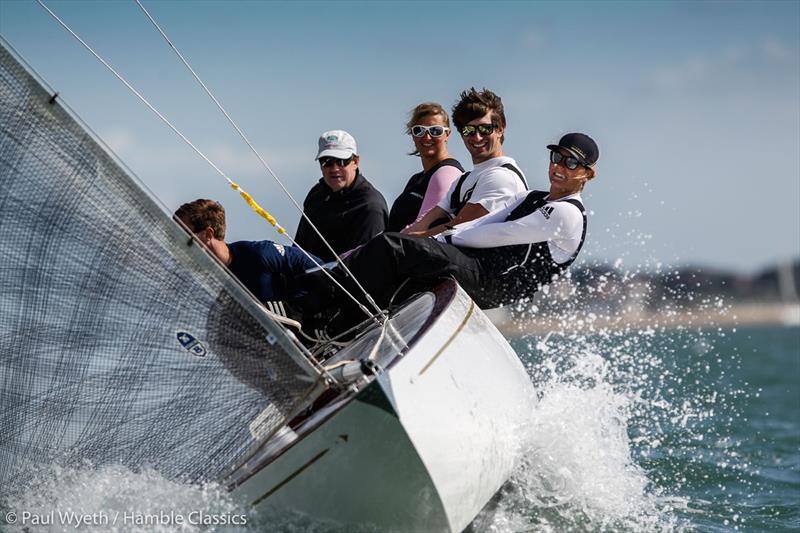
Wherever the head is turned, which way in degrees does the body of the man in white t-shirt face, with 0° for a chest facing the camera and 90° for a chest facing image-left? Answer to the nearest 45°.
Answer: approximately 45°

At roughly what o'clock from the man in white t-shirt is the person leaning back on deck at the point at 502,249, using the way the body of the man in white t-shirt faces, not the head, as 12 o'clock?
The person leaning back on deck is roughly at 10 o'clock from the man in white t-shirt.

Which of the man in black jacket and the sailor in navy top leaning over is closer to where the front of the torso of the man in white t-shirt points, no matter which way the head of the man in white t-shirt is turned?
the sailor in navy top leaning over

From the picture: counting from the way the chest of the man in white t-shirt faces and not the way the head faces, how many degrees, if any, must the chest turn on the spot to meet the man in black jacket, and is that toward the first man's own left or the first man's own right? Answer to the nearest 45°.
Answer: approximately 45° to the first man's own right
